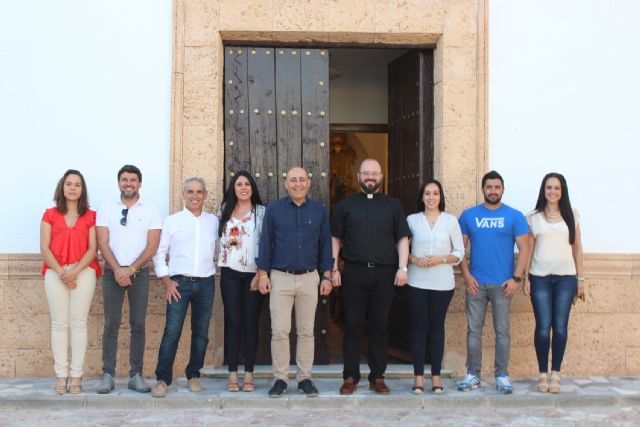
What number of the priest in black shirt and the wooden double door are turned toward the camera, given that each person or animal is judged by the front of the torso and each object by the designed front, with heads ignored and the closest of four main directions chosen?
2

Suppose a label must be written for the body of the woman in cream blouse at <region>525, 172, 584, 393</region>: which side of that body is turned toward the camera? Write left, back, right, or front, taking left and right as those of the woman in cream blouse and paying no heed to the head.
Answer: front

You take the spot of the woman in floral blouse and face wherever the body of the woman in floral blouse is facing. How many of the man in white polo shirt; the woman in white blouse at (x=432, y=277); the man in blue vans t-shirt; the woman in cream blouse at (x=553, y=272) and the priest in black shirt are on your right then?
1

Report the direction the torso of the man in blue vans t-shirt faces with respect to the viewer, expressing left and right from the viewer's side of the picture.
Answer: facing the viewer

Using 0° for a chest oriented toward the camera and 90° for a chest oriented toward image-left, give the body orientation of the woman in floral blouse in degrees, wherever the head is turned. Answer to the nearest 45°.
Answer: approximately 0°

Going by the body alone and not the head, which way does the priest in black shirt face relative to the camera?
toward the camera

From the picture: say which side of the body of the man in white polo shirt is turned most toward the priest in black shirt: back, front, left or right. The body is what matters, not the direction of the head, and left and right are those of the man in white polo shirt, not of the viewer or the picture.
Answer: left
